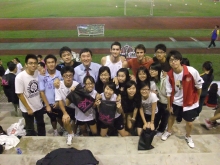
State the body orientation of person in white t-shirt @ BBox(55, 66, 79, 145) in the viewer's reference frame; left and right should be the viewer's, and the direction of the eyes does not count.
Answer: facing the viewer

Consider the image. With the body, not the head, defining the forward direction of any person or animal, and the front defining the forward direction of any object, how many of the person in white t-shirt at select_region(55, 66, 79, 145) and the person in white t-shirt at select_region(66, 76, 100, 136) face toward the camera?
2

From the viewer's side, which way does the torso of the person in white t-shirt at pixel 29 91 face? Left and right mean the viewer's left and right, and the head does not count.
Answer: facing the viewer and to the right of the viewer

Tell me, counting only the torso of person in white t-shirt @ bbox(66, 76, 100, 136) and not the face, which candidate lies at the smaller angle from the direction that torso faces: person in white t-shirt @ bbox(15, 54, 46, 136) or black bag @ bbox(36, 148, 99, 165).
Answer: the black bag

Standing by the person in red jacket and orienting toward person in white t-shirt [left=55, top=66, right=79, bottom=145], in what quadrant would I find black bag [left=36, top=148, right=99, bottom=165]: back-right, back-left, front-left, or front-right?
front-left

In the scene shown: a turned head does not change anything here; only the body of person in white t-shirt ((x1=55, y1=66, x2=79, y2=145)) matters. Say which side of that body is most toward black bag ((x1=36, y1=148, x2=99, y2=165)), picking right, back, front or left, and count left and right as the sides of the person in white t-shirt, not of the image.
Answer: front

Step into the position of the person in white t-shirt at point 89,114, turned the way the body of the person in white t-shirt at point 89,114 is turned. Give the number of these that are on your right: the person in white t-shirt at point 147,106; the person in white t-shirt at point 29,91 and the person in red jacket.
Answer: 1

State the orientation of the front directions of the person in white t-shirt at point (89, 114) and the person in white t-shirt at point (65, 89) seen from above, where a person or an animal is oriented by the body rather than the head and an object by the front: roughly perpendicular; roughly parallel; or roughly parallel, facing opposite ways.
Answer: roughly parallel

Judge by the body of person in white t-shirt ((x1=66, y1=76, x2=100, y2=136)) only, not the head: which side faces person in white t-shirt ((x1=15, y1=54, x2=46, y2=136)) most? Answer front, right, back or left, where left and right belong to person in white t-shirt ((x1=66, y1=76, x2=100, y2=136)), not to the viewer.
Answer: right

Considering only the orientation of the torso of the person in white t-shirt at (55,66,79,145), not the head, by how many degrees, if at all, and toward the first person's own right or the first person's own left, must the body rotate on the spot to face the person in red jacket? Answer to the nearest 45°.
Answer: approximately 90° to the first person's own left

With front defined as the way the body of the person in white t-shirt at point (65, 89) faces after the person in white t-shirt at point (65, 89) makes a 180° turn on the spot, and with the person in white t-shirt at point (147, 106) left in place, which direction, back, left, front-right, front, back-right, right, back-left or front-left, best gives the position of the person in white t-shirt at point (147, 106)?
right

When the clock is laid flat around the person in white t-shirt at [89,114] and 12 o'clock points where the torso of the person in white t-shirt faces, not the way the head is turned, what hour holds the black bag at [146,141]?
The black bag is roughly at 10 o'clock from the person in white t-shirt.
